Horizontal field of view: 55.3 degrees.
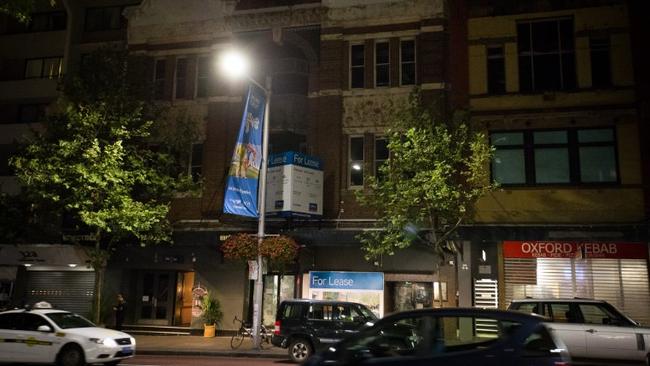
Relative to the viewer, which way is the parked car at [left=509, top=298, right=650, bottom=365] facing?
to the viewer's right

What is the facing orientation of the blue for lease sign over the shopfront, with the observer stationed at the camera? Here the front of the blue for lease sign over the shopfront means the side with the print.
facing the viewer

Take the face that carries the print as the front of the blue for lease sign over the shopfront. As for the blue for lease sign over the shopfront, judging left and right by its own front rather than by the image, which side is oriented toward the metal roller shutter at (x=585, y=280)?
left

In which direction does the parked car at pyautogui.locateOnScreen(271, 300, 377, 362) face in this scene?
to the viewer's right

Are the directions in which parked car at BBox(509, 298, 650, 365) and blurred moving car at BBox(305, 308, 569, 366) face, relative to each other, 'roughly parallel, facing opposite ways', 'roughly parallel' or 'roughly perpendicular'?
roughly parallel, facing opposite ways

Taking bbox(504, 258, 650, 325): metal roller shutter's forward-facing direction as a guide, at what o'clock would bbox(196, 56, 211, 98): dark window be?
The dark window is roughly at 3 o'clock from the metal roller shutter.

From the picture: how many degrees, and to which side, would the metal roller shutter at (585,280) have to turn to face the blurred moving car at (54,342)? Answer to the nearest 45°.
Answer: approximately 45° to its right

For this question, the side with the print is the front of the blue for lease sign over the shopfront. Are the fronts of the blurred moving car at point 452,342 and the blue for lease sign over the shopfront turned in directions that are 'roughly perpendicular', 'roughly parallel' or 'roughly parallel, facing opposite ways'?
roughly perpendicular

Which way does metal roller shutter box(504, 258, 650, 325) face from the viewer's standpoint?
toward the camera

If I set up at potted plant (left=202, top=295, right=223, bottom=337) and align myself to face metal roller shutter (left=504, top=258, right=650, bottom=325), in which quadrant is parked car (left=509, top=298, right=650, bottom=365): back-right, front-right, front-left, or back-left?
front-right

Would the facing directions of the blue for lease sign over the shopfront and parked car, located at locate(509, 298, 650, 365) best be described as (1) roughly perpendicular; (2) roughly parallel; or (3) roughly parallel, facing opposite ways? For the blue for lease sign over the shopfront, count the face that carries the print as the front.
roughly perpendicular

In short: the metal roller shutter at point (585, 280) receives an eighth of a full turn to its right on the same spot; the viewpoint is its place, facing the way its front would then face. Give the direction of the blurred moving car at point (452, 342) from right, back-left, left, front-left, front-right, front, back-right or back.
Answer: front-left

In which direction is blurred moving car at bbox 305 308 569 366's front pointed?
to the viewer's left
